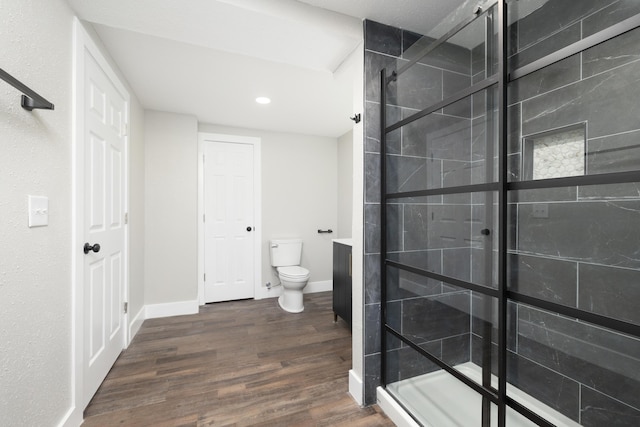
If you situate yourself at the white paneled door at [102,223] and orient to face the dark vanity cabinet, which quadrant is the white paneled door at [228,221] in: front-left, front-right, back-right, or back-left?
front-left

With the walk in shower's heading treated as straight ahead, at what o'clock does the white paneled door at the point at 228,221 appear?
The white paneled door is roughly at 2 o'clock from the walk in shower.

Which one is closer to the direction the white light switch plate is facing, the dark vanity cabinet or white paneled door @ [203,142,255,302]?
the dark vanity cabinet

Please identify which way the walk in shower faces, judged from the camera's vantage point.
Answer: facing the viewer and to the left of the viewer

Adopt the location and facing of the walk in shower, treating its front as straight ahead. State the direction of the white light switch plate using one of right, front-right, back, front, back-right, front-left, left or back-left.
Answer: front

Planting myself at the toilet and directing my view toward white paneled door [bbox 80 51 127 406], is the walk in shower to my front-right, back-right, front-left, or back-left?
front-left

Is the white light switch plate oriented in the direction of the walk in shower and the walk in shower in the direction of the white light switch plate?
yes

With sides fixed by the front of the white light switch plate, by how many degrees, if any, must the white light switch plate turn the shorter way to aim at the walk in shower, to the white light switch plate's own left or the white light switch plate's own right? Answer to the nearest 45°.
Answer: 0° — it already faces it

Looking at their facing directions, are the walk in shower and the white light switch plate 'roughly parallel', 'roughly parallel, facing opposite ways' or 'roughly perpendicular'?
roughly parallel, facing opposite ways

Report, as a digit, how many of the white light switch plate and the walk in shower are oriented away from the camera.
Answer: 0

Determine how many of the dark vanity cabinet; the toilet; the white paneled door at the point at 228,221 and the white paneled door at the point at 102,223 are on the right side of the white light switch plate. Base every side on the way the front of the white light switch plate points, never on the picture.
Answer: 0

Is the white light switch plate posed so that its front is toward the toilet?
no

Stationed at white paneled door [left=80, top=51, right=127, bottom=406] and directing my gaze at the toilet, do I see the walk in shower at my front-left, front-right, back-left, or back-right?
front-right

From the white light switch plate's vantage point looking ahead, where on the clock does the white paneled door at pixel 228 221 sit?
The white paneled door is roughly at 9 o'clock from the white light switch plate.

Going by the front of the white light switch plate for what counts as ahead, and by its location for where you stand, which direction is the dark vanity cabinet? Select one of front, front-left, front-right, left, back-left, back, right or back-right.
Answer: front-left

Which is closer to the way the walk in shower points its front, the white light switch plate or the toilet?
the white light switch plate

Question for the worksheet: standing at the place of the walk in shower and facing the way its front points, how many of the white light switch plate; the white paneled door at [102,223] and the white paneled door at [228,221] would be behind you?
0

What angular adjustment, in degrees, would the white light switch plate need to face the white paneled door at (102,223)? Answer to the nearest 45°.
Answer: approximately 90° to its left

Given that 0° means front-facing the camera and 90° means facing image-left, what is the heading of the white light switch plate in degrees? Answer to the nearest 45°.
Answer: approximately 315°

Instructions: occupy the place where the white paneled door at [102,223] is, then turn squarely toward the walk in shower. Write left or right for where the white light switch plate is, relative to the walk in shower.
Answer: right
